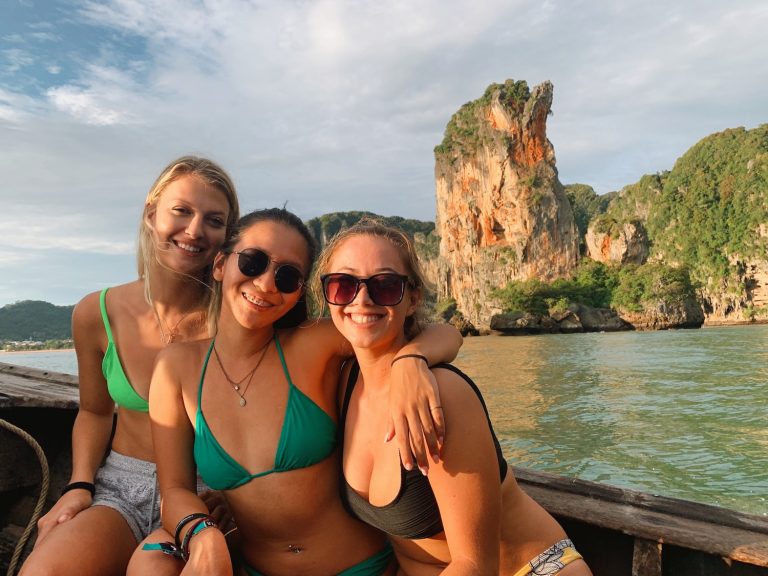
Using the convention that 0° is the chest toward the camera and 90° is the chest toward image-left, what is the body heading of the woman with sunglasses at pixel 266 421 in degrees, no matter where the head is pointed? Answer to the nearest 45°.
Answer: approximately 0°

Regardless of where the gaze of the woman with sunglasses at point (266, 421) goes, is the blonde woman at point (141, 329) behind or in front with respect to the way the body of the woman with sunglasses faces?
behind

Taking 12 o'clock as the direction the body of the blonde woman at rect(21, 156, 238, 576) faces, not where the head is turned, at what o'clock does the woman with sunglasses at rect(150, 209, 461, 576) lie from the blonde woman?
The woman with sunglasses is roughly at 11 o'clock from the blonde woman.

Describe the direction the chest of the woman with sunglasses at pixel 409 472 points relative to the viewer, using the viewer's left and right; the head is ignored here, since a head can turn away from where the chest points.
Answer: facing the viewer and to the left of the viewer

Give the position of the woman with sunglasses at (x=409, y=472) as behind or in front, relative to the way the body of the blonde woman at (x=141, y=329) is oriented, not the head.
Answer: in front

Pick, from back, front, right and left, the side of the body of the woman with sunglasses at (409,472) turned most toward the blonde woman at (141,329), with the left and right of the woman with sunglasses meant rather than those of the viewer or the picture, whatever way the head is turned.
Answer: right

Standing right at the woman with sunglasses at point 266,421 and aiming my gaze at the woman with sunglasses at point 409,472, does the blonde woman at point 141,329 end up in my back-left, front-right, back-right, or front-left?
back-left

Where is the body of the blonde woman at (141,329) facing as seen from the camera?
toward the camera

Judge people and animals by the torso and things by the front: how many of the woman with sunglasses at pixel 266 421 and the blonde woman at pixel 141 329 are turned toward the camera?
2
